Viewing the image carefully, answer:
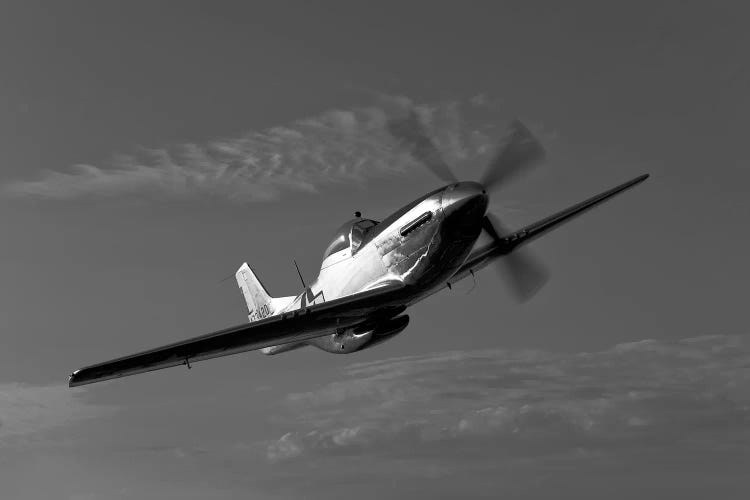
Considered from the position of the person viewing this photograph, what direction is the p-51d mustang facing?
facing the viewer and to the right of the viewer
